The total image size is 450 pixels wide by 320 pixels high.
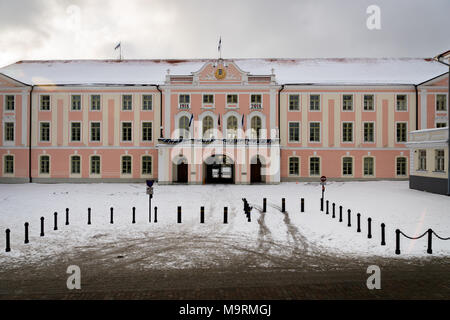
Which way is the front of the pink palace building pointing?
toward the camera
